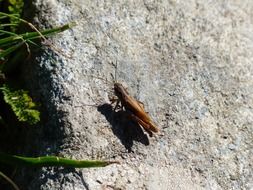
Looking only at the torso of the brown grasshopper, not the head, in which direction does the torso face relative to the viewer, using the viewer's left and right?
facing away from the viewer and to the left of the viewer

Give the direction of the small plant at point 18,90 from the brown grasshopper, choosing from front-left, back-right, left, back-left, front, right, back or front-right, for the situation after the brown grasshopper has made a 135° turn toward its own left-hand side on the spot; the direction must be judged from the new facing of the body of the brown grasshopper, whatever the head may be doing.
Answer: right
